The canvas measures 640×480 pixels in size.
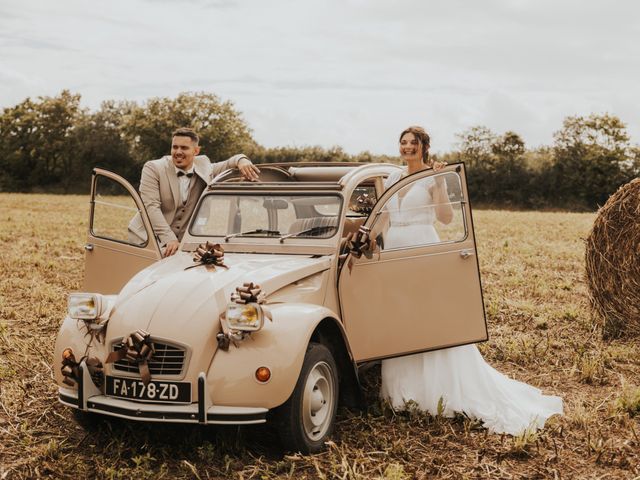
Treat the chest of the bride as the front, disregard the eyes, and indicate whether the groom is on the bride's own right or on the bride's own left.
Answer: on the bride's own right

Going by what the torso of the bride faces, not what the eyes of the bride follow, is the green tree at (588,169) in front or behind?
behind

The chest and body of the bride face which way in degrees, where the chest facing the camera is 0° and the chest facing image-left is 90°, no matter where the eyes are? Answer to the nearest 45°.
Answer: approximately 45°

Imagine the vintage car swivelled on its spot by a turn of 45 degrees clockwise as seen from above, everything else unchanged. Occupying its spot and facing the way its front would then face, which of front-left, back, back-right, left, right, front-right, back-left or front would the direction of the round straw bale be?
back-right

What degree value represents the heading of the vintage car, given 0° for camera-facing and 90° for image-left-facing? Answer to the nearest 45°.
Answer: approximately 45°

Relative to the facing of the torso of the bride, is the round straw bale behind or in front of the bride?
behind

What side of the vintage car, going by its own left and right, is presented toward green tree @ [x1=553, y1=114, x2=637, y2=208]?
back
